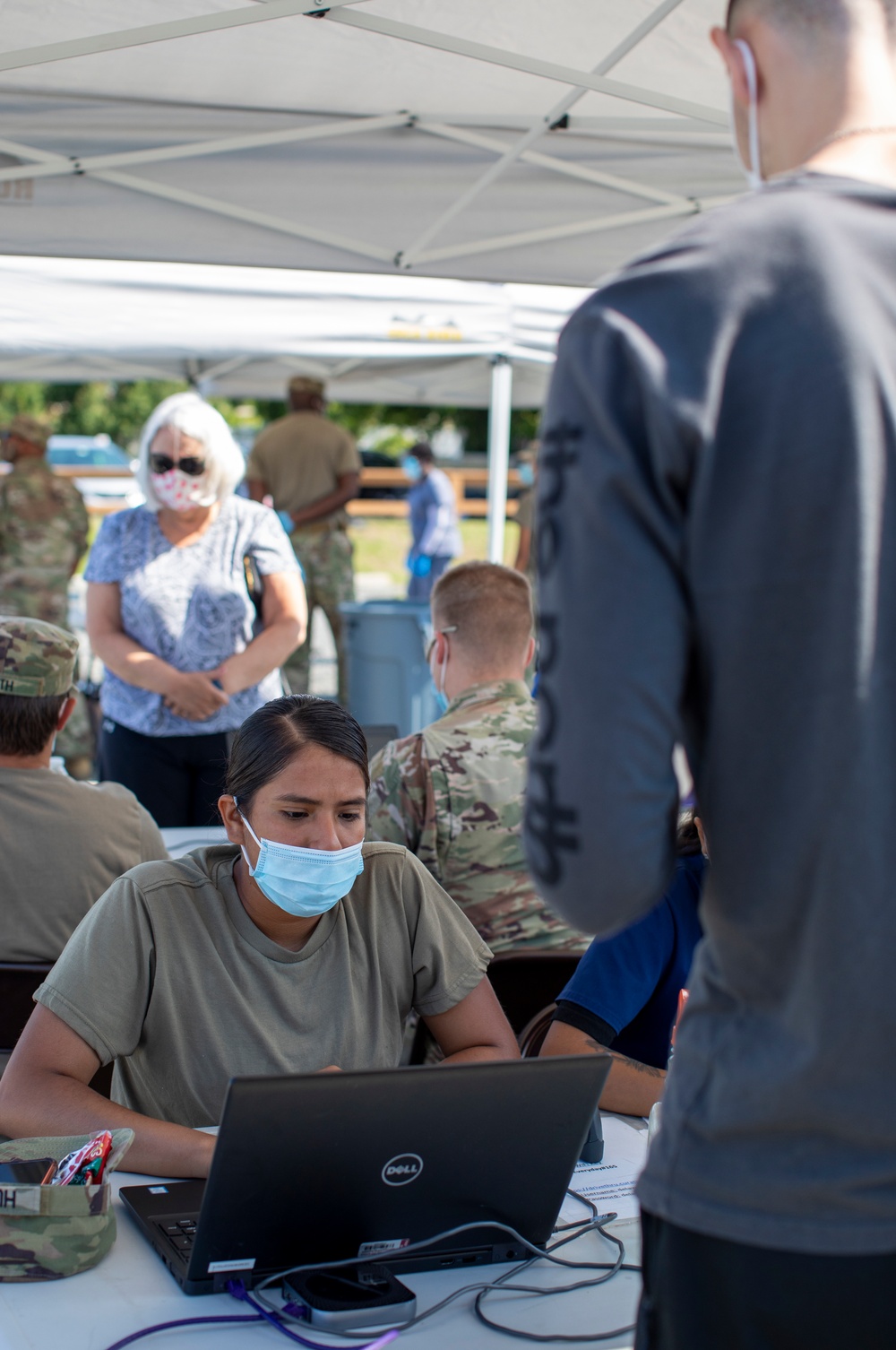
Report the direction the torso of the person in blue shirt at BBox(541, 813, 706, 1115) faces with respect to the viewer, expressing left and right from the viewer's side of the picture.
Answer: facing the viewer and to the right of the viewer

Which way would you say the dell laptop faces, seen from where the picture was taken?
facing away from the viewer and to the left of the viewer

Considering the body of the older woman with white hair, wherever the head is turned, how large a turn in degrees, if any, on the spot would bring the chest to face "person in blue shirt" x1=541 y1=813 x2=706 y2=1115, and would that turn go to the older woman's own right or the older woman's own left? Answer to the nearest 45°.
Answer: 0° — they already face them

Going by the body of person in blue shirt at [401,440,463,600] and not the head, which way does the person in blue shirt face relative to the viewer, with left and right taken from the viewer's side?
facing to the left of the viewer

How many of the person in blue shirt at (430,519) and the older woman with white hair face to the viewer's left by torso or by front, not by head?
1

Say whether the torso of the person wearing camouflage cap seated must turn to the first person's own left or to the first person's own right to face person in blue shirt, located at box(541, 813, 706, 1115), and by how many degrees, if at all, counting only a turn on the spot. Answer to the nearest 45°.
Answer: approximately 135° to the first person's own right

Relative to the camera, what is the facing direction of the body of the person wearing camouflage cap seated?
away from the camera

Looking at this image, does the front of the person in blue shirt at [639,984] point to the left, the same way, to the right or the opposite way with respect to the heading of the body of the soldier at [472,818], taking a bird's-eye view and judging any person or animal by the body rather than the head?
the opposite way

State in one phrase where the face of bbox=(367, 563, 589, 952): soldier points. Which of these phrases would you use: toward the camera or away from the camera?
away from the camera

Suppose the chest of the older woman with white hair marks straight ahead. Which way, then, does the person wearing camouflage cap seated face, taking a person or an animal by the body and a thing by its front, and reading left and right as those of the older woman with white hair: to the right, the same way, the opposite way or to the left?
the opposite way

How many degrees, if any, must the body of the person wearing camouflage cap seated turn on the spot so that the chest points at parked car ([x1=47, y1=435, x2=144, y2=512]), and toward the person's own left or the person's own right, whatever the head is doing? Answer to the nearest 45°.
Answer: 0° — they already face it

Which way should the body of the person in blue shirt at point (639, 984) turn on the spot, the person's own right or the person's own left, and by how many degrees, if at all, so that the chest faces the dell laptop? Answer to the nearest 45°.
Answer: approximately 45° to the person's own right
